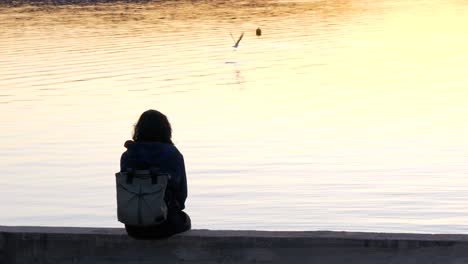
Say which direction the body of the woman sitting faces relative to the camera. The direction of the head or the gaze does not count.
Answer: away from the camera
